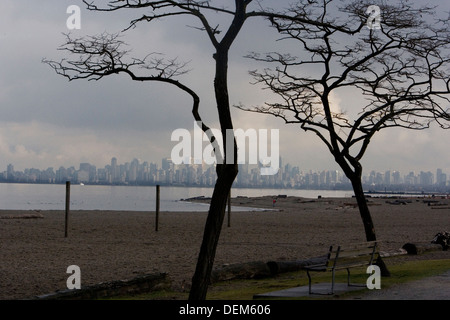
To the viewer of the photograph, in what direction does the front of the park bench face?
facing away from the viewer and to the left of the viewer

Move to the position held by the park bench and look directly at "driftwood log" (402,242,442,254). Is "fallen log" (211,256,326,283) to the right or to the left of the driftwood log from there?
left

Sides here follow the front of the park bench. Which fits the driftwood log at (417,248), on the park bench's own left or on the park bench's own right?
on the park bench's own right

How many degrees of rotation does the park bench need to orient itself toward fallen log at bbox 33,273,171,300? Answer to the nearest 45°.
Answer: approximately 45° to its left

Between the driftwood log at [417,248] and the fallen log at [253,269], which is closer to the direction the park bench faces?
the fallen log

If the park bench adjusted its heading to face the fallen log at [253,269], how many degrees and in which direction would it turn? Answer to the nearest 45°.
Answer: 0° — it already faces it

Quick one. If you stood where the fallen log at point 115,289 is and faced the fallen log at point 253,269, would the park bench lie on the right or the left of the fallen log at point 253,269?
right
